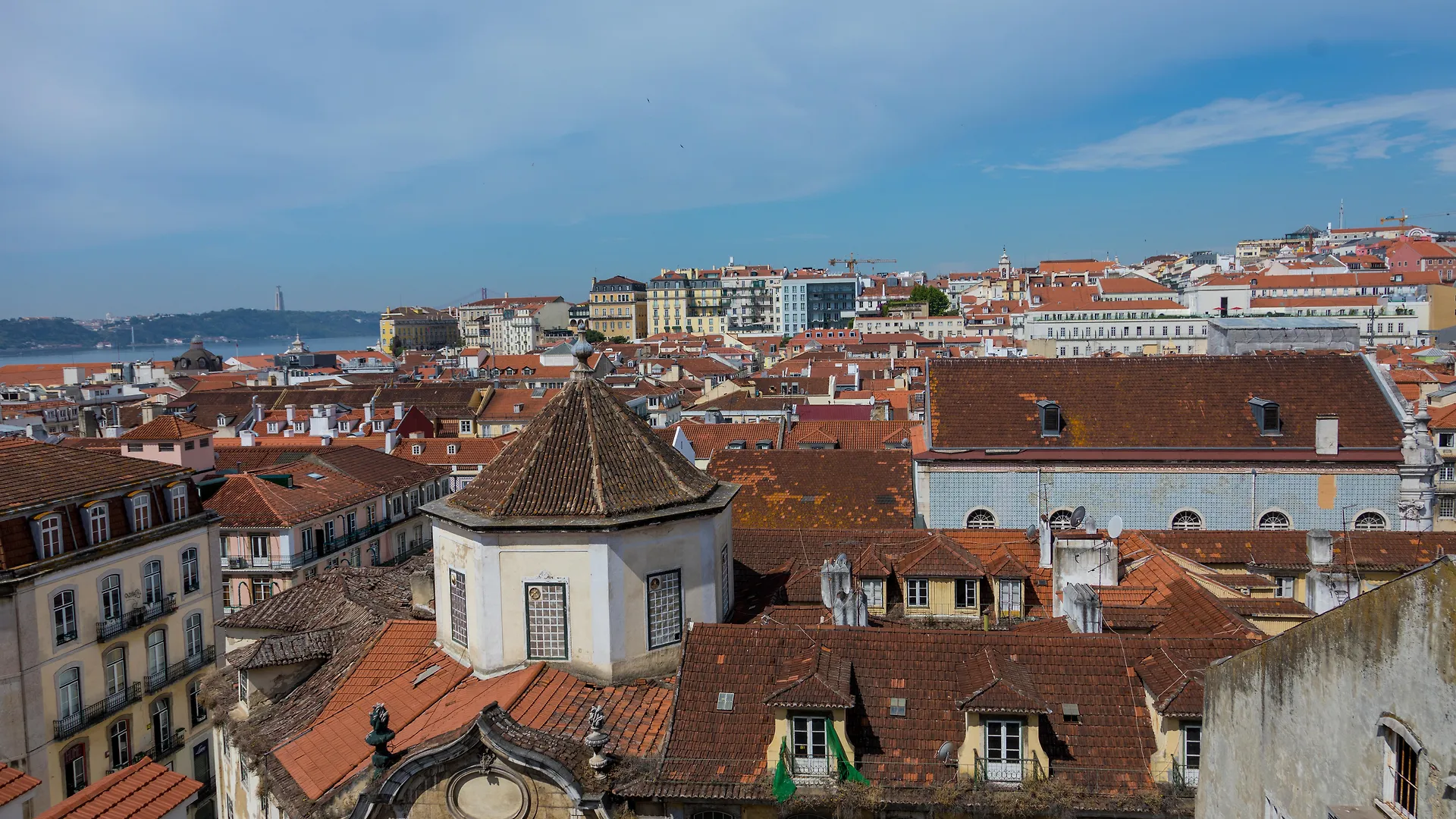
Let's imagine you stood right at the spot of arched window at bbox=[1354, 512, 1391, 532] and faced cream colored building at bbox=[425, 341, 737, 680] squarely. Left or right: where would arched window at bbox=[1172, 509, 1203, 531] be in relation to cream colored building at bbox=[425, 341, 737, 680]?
right

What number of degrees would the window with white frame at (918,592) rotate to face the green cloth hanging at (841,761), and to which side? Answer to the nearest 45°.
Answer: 0° — it already faces it

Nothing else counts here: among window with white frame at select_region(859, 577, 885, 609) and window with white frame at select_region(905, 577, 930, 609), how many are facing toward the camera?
2

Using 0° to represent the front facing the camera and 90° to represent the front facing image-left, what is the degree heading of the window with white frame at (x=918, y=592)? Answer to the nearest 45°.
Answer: approximately 0°
